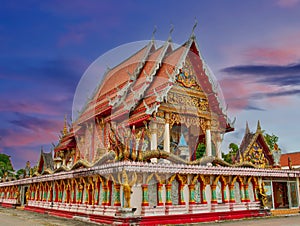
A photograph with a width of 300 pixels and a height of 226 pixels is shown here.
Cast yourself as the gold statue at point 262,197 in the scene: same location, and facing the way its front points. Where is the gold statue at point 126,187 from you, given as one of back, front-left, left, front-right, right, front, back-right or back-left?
right

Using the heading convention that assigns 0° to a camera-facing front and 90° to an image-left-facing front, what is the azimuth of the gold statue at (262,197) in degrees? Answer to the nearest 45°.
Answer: approximately 315°
